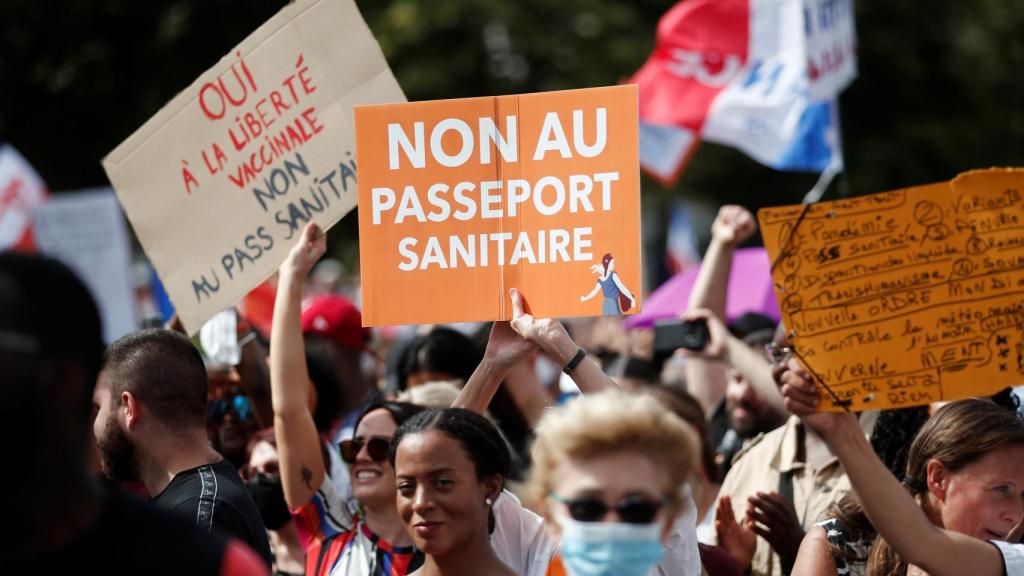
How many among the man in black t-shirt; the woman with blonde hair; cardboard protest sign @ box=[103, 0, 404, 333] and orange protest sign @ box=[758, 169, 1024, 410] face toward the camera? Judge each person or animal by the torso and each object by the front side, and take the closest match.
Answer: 3

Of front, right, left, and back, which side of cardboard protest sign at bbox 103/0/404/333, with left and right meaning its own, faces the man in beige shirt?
left

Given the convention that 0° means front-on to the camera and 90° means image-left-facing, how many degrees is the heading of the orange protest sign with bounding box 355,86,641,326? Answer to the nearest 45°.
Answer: approximately 0°

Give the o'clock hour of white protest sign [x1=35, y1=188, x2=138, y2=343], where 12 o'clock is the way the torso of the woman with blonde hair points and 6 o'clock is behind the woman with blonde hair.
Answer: The white protest sign is roughly at 5 o'clock from the woman with blonde hair.

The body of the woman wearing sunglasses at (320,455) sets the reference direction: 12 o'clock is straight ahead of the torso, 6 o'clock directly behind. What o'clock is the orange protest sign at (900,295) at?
The orange protest sign is roughly at 9 o'clock from the woman wearing sunglasses.

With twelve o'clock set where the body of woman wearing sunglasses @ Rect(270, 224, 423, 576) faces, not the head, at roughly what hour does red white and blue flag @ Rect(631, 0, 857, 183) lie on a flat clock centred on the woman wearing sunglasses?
The red white and blue flag is roughly at 6 o'clock from the woman wearing sunglasses.

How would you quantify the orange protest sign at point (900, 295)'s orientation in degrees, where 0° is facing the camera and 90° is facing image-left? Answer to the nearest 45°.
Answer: approximately 0°

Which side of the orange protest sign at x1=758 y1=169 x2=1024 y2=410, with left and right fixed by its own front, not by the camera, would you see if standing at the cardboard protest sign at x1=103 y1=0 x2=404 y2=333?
right

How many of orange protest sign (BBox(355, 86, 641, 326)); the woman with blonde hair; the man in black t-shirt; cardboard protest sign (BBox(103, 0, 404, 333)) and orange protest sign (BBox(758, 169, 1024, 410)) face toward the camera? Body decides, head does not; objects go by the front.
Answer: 4

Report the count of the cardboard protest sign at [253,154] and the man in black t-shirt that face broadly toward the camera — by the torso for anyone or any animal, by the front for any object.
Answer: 1
